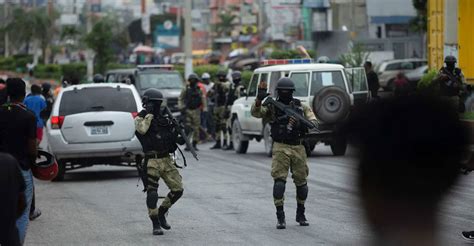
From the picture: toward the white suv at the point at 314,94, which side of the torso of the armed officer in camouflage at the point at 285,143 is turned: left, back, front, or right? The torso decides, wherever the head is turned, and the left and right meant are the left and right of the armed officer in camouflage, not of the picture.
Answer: back

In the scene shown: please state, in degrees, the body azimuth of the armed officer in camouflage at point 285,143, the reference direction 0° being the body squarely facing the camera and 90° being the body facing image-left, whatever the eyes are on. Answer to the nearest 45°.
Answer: approximately 0°

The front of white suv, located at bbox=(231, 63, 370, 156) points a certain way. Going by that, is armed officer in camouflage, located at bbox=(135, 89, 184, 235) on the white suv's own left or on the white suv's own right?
on the white suv's own left

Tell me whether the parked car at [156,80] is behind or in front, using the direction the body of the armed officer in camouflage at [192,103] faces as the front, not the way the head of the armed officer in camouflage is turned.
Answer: behind

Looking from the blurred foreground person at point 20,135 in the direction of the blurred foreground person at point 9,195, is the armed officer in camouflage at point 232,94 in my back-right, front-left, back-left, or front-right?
back-left

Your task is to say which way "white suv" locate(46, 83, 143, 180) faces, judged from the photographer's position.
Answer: facing away from the viewer

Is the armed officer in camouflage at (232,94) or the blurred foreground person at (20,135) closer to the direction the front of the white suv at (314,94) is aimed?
the armed officer in camouflage

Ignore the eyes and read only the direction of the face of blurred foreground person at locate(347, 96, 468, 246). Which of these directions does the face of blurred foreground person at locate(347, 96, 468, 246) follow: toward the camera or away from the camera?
away from the camera

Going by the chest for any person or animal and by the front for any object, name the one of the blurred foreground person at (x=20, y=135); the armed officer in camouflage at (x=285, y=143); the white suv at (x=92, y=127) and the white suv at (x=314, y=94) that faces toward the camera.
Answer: the armed officer in camouflage
